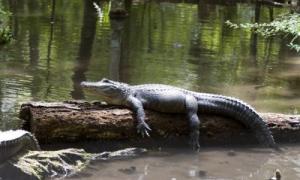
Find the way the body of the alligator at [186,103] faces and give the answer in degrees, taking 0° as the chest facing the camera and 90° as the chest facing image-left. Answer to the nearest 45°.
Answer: approximately 90°

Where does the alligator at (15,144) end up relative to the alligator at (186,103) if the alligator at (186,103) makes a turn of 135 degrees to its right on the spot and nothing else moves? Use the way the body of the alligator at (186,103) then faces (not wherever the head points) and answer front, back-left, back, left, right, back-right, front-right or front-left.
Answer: back
